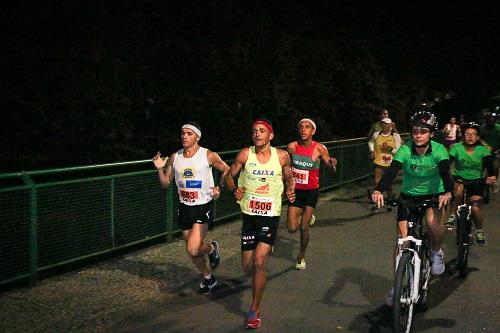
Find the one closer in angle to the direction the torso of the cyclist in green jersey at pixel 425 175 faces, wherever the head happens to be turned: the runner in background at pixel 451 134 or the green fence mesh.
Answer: the green fence mesh

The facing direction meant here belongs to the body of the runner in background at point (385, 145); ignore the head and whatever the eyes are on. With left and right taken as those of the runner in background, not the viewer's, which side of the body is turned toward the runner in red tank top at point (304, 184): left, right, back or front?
front

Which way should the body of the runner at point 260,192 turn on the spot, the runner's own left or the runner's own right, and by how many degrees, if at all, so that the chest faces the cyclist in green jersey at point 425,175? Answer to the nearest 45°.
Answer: approximately 90° to the runner's own left

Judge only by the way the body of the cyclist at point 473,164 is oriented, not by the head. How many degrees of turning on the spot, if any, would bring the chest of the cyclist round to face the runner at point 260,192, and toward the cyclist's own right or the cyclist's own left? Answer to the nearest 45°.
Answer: approximately 45° to the cyclist's own right

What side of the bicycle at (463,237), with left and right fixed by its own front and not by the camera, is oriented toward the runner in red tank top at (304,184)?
right

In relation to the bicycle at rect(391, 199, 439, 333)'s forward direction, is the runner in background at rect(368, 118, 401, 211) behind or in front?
behind

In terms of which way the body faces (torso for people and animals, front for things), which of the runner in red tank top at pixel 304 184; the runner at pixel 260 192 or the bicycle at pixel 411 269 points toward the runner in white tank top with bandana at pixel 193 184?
the runner in red tank top

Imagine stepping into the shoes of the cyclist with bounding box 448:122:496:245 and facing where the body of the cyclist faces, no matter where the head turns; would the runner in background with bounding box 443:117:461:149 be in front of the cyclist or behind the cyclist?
behind

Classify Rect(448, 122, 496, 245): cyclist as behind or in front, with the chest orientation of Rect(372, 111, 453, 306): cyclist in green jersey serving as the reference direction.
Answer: behind
